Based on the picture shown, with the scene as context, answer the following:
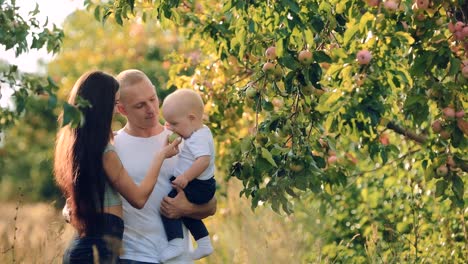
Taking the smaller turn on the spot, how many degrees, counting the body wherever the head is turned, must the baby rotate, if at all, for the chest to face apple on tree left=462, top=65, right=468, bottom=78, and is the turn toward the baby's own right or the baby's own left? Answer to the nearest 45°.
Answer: approximately 180°

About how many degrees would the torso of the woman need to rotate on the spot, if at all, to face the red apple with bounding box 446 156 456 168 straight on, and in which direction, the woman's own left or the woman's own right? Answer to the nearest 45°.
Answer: approximately 45° to the woman's own right

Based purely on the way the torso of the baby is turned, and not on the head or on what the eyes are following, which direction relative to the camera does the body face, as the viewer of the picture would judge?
to the viewer's left

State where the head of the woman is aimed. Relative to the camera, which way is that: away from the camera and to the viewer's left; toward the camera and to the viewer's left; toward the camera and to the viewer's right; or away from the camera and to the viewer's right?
away from the camera and to the viewer's right

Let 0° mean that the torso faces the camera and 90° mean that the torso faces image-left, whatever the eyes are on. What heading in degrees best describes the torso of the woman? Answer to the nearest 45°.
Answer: approximately 225°

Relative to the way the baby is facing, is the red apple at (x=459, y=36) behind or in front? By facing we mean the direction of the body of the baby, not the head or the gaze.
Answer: behind

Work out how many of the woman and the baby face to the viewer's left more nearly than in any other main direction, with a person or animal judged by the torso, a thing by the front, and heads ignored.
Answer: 1

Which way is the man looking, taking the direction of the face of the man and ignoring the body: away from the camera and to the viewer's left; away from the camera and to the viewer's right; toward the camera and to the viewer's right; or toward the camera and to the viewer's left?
toward the camera and to the viewer's right

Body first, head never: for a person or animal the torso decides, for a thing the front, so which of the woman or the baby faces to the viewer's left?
the baby

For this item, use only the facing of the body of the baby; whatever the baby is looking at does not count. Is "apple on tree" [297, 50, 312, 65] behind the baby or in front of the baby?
behind
